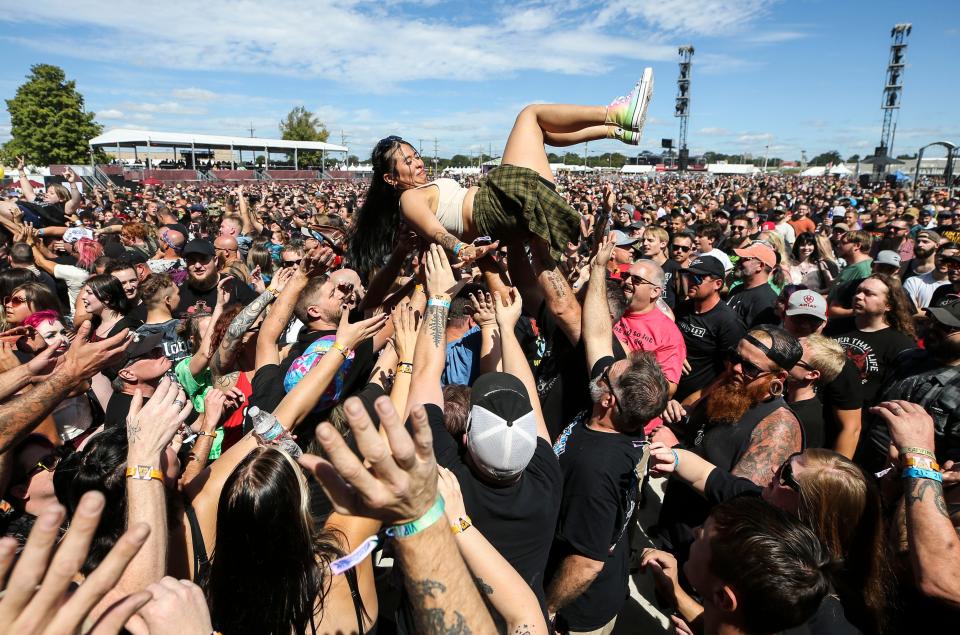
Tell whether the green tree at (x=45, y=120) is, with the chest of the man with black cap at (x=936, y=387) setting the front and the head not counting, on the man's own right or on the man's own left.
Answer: on the man's own right

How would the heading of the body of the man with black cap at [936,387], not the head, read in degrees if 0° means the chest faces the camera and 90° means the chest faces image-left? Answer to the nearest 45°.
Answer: approximately 45°

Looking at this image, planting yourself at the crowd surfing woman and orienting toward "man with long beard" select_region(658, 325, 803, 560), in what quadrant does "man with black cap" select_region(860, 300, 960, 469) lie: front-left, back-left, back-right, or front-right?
front-left

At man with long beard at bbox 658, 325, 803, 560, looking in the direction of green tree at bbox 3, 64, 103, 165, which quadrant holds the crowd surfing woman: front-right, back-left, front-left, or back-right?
front-left

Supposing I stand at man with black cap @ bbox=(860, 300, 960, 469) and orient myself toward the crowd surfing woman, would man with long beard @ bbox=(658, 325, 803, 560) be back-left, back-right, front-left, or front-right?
front-left

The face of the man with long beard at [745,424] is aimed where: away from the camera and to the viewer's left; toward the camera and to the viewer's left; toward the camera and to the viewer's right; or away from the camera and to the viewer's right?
toward the camera and to the viewer's left

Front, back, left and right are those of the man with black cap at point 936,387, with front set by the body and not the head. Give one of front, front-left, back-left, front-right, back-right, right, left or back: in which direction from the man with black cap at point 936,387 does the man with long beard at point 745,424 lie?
front
